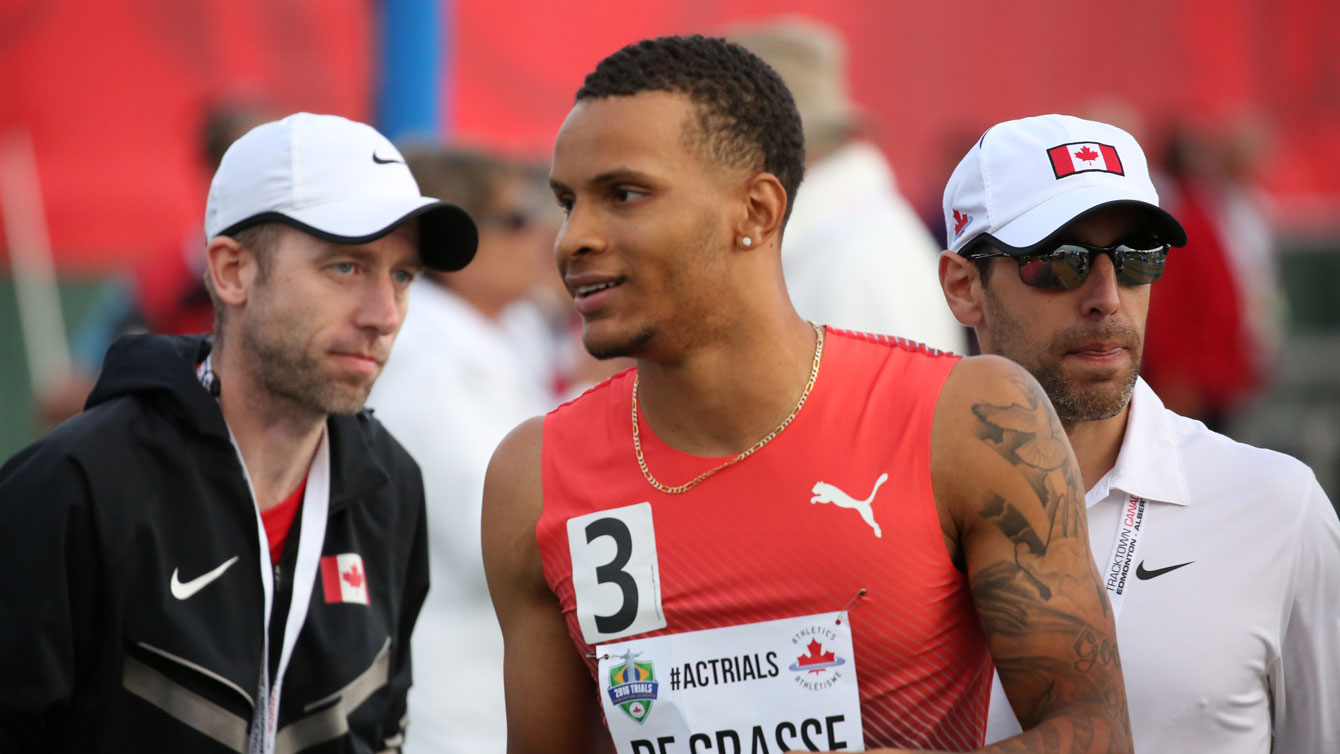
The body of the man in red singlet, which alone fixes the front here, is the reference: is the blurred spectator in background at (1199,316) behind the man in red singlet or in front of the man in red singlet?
behind

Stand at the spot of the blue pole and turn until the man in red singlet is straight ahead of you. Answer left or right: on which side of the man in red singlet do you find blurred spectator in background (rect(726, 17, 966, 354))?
left

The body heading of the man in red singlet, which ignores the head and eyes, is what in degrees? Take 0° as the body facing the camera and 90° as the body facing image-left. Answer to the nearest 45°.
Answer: approximately 45°

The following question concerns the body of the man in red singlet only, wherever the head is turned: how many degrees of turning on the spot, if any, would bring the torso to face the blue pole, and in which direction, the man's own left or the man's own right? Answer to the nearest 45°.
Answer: approximately 135° to the man's own right

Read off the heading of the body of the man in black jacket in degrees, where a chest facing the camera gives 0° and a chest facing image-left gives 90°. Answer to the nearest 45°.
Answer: approximately 315°
